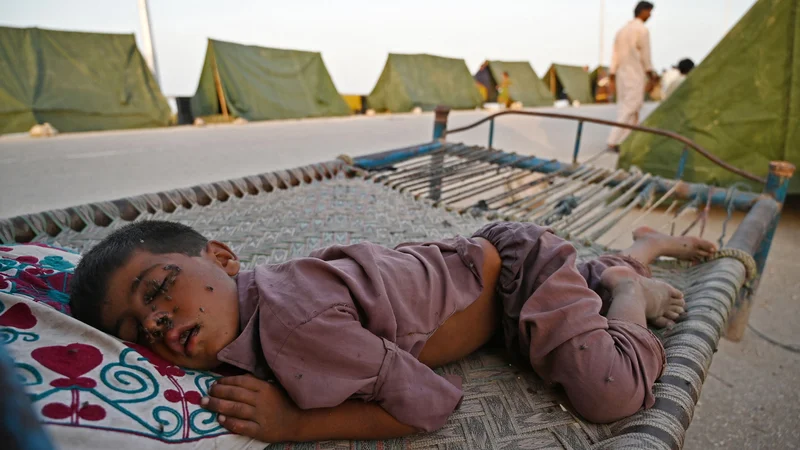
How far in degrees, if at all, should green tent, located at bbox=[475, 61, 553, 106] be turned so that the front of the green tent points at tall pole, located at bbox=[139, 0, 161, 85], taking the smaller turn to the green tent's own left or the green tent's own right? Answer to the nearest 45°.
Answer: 0° — it already faces it

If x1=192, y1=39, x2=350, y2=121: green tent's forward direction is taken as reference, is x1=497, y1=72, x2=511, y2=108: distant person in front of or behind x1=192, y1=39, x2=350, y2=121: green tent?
behind

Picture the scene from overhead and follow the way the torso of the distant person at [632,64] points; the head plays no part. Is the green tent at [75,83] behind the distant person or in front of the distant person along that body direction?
behind

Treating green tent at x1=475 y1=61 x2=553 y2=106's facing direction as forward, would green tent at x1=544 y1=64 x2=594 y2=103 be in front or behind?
behind

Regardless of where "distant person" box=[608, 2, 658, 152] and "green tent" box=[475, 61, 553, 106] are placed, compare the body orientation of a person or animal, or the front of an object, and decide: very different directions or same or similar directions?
very different directions

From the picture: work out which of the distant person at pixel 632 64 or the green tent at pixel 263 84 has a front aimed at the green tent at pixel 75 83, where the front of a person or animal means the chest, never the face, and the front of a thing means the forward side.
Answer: the green tent at pixel 263 84

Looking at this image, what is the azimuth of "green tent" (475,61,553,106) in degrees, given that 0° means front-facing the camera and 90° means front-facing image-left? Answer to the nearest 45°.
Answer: approximately 45°

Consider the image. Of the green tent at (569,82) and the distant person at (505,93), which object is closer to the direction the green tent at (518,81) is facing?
the distant person

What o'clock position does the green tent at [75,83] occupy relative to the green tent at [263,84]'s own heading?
the green tent at [75,83] is roughly at 12 o'clock from the green tent at [263,84].

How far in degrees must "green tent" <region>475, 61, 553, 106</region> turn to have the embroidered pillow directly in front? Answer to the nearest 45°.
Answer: approximately 45° to its left

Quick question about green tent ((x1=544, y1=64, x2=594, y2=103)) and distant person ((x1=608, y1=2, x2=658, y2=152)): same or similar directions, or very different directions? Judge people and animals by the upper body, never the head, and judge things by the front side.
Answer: very different directions
